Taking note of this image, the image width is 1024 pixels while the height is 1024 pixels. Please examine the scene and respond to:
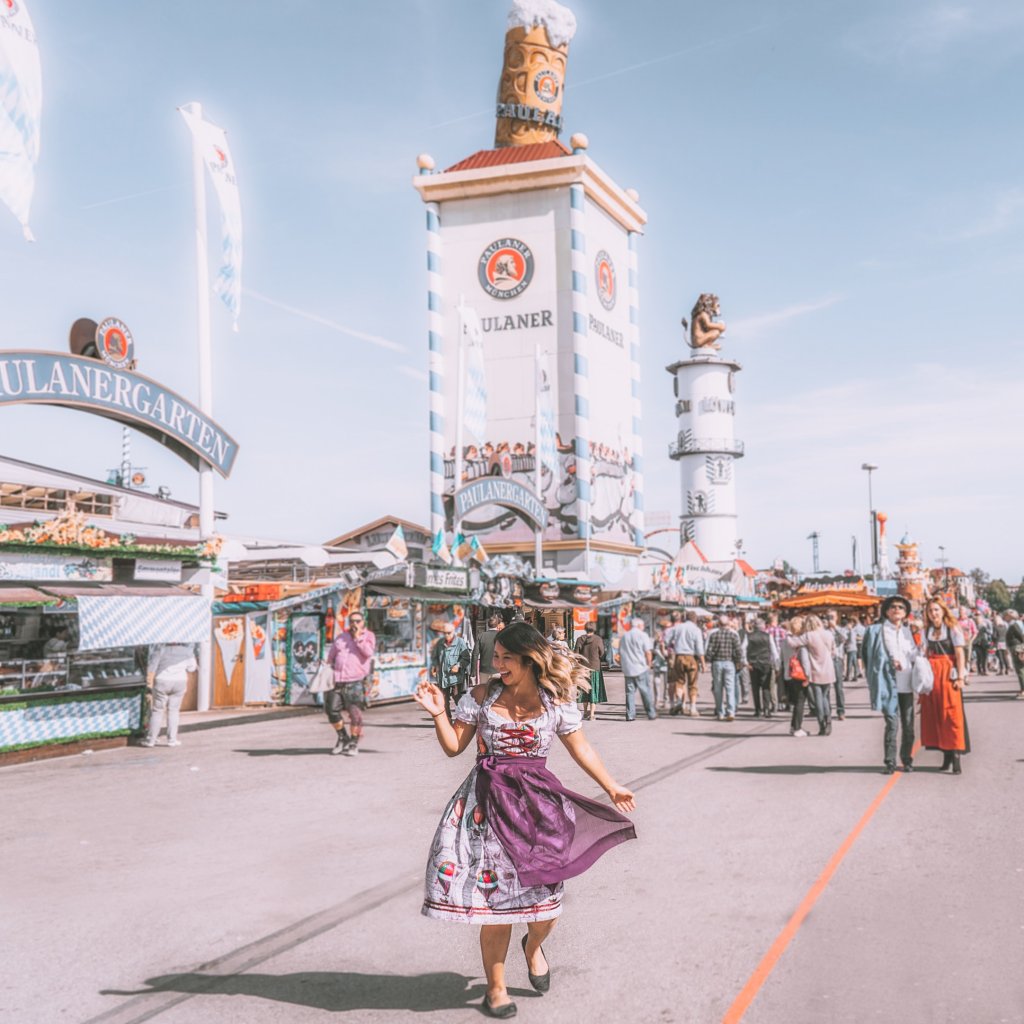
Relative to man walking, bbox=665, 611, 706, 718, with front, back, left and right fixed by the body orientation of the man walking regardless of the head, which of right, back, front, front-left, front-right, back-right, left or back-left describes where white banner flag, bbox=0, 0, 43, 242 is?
back-left

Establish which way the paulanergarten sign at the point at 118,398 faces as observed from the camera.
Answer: facing the viewer and to the right of the viewer

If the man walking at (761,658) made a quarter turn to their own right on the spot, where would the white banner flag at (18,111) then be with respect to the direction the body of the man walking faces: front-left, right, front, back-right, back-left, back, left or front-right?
back-right

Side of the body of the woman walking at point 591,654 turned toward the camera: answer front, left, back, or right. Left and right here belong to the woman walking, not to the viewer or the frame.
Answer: back

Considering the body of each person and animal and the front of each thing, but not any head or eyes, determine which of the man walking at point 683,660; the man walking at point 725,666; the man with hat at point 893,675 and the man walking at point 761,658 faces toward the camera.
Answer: the man with hat

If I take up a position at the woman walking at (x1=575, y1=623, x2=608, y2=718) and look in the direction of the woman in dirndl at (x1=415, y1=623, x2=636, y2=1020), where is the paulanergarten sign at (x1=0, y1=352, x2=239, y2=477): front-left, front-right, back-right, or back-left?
front-right

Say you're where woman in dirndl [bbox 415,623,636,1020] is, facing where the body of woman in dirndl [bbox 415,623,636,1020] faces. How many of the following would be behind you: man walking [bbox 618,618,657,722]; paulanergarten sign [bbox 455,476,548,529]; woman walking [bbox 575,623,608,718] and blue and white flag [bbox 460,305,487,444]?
4

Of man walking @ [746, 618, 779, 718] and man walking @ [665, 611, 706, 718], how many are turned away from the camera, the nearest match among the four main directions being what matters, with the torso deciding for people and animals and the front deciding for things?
2

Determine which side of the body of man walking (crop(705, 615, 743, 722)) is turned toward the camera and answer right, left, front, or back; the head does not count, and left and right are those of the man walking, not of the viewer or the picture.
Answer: back

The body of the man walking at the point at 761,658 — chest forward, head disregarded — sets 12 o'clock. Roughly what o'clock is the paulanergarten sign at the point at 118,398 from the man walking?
The paulanergarten sign is roughly at 8 o'clock from the man walking.

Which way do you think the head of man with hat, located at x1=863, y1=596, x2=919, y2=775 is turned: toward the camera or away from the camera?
toward the camera

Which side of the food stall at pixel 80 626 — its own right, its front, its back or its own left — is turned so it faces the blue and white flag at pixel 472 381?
left

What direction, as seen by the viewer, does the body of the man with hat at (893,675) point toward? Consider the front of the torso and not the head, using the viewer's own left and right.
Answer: facing the viewer

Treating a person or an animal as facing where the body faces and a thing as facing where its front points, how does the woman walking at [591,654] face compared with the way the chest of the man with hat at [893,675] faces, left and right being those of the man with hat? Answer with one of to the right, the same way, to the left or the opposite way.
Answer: the opposite way

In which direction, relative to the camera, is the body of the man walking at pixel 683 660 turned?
away from the camera
